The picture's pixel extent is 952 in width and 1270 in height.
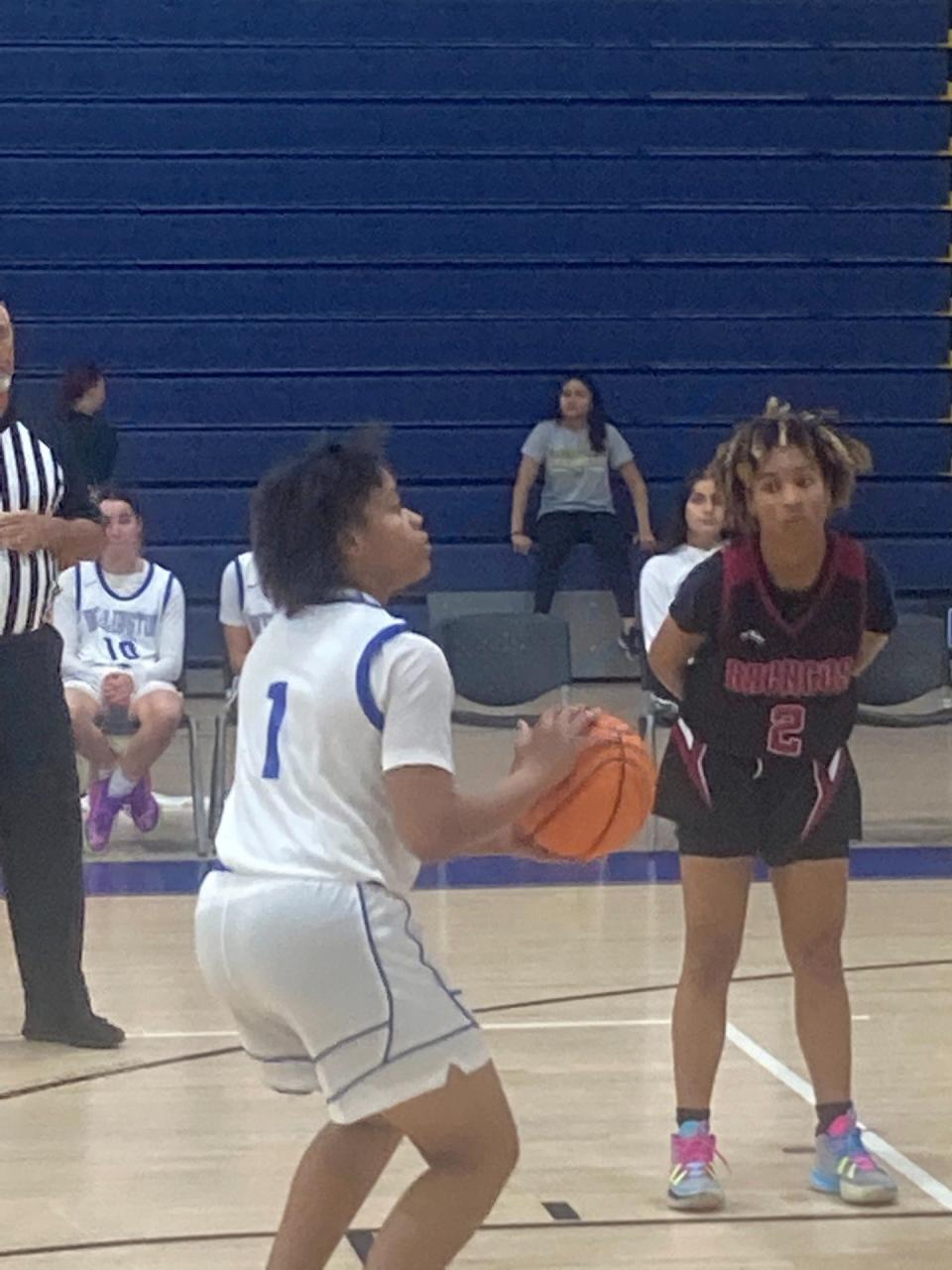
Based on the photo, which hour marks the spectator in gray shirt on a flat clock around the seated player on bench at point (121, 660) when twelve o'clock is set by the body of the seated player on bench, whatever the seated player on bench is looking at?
The spectator in gray shirt is roughly at 7 o'clock from the seated player on bench.

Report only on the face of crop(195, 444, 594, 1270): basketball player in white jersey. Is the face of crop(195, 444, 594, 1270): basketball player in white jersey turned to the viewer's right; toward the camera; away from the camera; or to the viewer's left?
to the viewer's right

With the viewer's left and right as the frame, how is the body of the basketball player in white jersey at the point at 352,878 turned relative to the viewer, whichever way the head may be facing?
facing away from the viewer and to the right of the viewer

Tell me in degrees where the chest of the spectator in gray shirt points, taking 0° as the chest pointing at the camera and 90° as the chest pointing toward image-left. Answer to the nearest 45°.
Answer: approximately 0°

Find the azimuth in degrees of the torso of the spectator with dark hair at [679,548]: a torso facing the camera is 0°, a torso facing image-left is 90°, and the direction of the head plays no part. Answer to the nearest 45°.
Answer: approximately 0°

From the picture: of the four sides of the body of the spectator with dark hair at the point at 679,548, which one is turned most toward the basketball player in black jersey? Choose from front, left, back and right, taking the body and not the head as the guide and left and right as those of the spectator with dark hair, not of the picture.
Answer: front

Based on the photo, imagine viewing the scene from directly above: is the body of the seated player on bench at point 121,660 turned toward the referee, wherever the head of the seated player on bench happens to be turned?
yes
